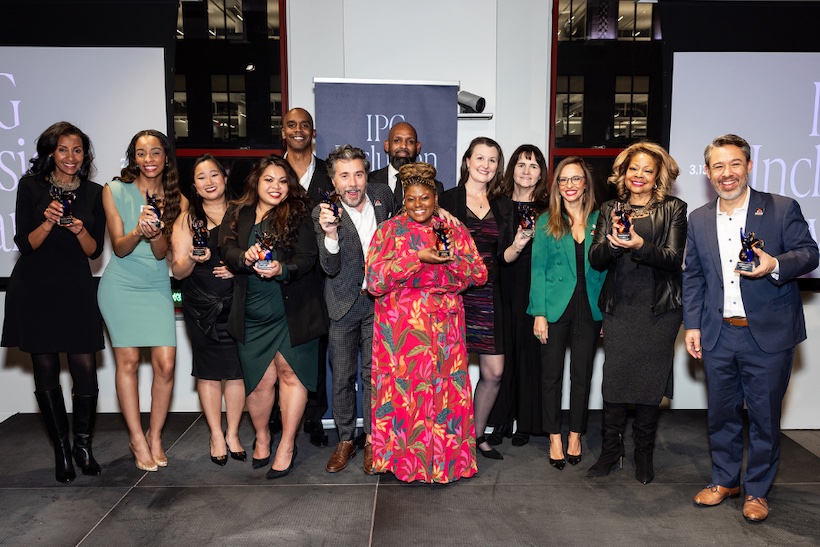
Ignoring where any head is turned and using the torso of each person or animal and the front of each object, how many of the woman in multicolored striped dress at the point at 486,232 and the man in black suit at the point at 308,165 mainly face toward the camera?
2

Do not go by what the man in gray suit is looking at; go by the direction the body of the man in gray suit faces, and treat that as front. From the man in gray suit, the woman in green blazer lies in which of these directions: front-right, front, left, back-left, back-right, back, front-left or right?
left

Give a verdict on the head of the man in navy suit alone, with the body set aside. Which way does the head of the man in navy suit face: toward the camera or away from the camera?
toward the camera

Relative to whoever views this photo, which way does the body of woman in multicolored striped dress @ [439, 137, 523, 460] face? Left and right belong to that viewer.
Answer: facing the viewer

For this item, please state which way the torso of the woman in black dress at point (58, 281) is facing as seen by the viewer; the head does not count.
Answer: toward the camera

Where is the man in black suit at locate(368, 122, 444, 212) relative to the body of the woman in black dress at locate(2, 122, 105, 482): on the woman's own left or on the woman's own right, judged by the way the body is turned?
on the woman's own left

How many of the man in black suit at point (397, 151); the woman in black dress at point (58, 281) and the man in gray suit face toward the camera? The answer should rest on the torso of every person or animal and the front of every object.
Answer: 3

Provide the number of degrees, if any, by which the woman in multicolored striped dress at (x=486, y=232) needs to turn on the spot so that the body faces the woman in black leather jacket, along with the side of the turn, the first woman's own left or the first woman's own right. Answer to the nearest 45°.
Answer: approximately 90° to the first woman's own left

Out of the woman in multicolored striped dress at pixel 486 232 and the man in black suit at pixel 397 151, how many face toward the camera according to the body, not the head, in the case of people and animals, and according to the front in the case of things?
2

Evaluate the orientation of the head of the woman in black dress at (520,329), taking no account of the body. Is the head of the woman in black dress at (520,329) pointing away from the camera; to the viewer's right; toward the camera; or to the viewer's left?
toward the camera

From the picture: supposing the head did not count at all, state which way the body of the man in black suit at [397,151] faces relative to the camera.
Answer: toward the camera

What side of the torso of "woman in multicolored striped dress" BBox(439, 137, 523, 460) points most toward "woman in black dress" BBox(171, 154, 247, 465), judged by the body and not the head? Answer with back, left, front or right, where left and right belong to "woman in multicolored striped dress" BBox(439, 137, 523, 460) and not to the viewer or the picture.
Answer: right

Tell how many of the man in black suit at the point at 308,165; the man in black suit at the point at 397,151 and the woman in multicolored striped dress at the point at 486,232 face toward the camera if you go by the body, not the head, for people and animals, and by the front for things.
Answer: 3

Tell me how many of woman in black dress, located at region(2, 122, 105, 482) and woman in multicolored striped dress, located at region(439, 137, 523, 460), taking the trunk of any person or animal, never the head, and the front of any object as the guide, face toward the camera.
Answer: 2

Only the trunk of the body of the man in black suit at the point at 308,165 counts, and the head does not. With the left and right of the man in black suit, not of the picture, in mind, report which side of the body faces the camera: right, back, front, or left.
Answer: front

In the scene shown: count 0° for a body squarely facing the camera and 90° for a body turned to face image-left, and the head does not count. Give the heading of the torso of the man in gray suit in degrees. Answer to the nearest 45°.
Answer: approximately 0°

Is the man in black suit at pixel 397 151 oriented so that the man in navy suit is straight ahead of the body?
no
